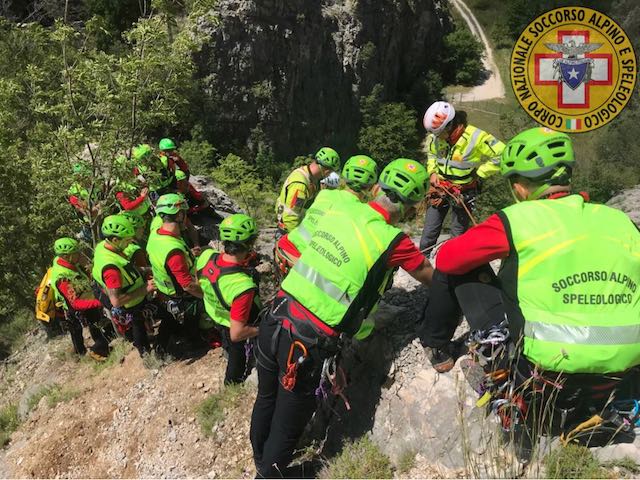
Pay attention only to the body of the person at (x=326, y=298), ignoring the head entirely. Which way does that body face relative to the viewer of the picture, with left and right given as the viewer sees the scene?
facing away from the viewer and to the right of the viewer

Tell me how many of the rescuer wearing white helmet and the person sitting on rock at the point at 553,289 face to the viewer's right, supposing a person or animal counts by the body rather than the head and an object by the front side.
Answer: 0

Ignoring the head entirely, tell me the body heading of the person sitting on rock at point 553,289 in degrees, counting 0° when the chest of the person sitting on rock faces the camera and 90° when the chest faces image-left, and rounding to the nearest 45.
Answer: approximately 135°

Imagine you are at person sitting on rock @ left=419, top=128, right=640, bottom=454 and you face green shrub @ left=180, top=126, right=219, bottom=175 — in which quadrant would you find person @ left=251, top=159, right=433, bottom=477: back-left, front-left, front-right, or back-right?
front-left

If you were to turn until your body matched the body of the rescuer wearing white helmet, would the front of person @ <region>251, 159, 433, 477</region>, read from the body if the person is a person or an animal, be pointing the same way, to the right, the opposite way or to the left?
the opposite way

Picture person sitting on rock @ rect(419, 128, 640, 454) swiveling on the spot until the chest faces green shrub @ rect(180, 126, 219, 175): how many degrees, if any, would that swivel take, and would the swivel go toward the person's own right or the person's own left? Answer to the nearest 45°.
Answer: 0° — they already face it

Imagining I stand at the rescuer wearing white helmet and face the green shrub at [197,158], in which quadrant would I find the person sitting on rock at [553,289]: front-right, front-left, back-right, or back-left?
back-left

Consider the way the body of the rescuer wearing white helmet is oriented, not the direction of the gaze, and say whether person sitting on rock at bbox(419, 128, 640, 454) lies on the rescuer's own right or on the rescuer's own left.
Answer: on the rescuer's own left

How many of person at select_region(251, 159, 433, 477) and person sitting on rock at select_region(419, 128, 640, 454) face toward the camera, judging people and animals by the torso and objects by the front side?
0
